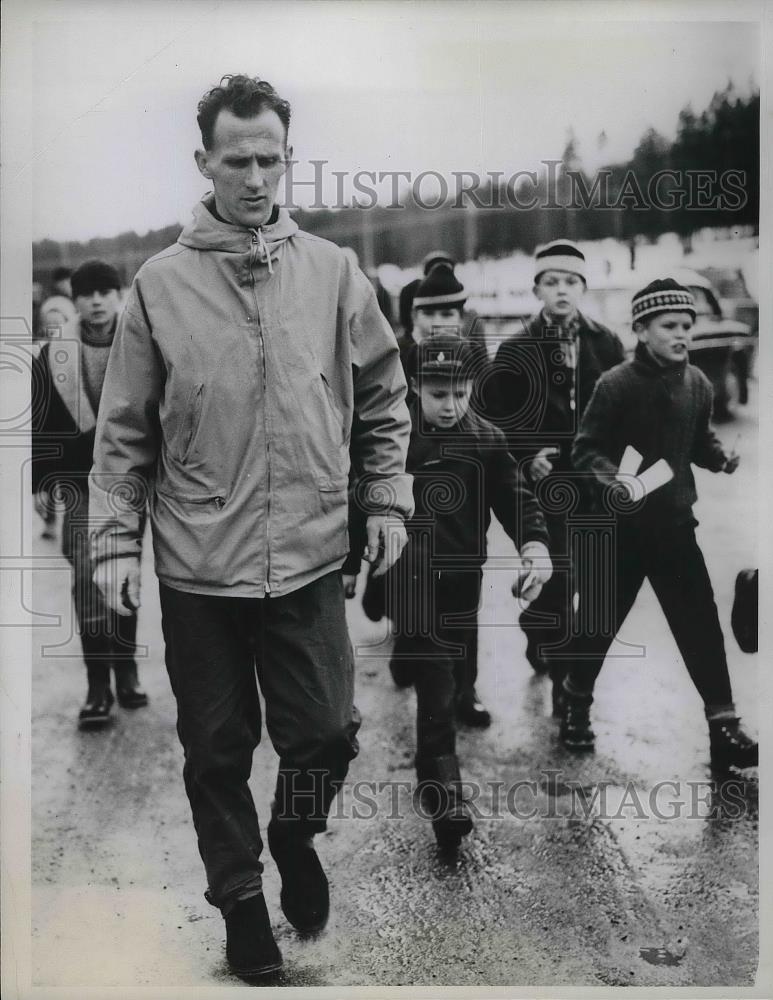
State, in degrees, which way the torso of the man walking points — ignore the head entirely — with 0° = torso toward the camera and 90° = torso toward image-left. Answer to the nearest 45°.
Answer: approximately 0°

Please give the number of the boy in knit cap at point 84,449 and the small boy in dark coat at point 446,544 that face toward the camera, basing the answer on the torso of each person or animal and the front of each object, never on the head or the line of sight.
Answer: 2

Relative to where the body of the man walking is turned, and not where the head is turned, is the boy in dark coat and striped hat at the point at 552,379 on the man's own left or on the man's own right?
on the man's own left

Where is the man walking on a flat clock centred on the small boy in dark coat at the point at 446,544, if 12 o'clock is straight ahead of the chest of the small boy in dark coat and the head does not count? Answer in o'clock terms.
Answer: The man walking is roughly at 2 o'clock from the small boy in dark coat.

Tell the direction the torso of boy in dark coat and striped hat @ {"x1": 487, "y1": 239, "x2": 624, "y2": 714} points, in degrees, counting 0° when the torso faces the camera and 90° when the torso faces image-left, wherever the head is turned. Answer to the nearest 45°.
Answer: approximately 0°
